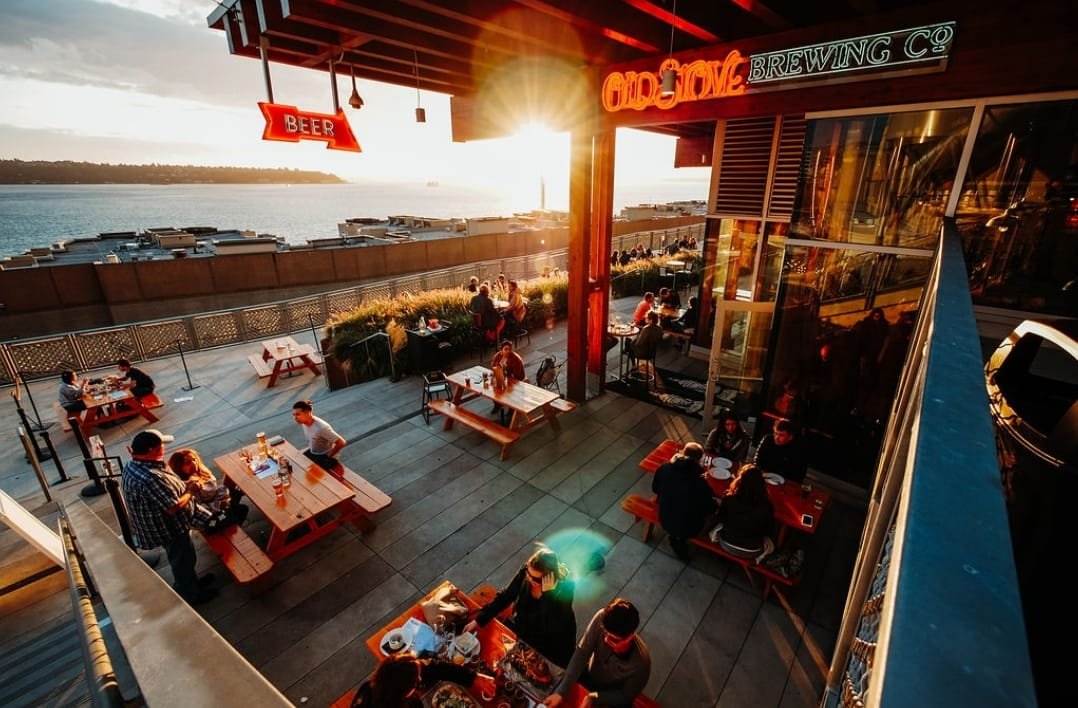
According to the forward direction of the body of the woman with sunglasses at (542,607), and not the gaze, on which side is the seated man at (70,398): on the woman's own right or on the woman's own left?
on the woman's own right

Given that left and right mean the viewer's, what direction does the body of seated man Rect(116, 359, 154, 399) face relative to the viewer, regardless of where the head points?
facing to the left of the viewer

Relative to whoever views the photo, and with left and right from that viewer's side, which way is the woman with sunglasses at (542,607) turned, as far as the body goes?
facing the viewer and to the left of the viewer

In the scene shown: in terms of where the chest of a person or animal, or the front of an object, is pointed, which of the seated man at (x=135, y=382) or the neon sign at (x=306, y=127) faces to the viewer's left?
the seated man

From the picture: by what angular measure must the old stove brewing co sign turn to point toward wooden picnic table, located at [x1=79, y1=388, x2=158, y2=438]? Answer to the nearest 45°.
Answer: approximately 45° to its right

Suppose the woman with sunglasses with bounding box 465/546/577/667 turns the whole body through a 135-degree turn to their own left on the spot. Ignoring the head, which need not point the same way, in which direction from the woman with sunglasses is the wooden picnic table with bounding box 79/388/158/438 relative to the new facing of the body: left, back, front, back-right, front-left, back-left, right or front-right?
back-left

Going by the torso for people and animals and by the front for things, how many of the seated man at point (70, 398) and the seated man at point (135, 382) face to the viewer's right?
1

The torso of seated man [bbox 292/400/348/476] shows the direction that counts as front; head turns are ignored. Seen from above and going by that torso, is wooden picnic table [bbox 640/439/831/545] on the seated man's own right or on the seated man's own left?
on the seated man's own left

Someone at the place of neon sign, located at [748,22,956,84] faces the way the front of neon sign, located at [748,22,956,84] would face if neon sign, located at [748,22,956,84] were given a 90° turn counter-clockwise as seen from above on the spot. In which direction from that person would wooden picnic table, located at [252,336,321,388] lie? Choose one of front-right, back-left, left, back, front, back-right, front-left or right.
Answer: back-right

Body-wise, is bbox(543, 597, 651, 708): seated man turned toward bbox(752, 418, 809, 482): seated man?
no

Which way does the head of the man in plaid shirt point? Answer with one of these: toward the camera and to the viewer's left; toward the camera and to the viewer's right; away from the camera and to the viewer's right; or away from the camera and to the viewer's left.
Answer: away from the camera and to the viewer's right

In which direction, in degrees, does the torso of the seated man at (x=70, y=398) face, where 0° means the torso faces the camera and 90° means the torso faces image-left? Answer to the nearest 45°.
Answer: approximately 270°

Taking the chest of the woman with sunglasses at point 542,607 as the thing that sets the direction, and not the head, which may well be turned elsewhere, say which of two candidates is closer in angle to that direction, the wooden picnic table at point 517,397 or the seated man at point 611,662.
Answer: the seated man

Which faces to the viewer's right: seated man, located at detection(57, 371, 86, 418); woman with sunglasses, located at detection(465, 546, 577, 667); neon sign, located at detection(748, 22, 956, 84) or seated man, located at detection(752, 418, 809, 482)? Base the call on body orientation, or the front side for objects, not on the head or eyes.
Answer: seated man, located at detection(57, 371, 86, 418)

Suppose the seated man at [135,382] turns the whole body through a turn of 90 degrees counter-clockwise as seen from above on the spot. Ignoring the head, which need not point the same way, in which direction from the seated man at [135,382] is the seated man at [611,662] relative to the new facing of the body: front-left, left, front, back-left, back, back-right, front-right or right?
front

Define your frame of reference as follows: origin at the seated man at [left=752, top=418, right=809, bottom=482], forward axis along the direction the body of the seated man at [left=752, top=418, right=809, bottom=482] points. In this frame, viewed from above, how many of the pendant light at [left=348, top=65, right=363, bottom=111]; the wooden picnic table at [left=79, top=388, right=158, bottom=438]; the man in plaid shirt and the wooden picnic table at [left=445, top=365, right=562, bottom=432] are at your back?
0

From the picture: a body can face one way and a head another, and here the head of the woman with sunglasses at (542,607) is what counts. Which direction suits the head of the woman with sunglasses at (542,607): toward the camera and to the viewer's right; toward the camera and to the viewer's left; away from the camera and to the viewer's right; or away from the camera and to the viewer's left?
toward the camera and to the viewer's left

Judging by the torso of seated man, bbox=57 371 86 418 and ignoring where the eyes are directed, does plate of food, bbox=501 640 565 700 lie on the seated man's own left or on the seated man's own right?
on the seated man's own right
